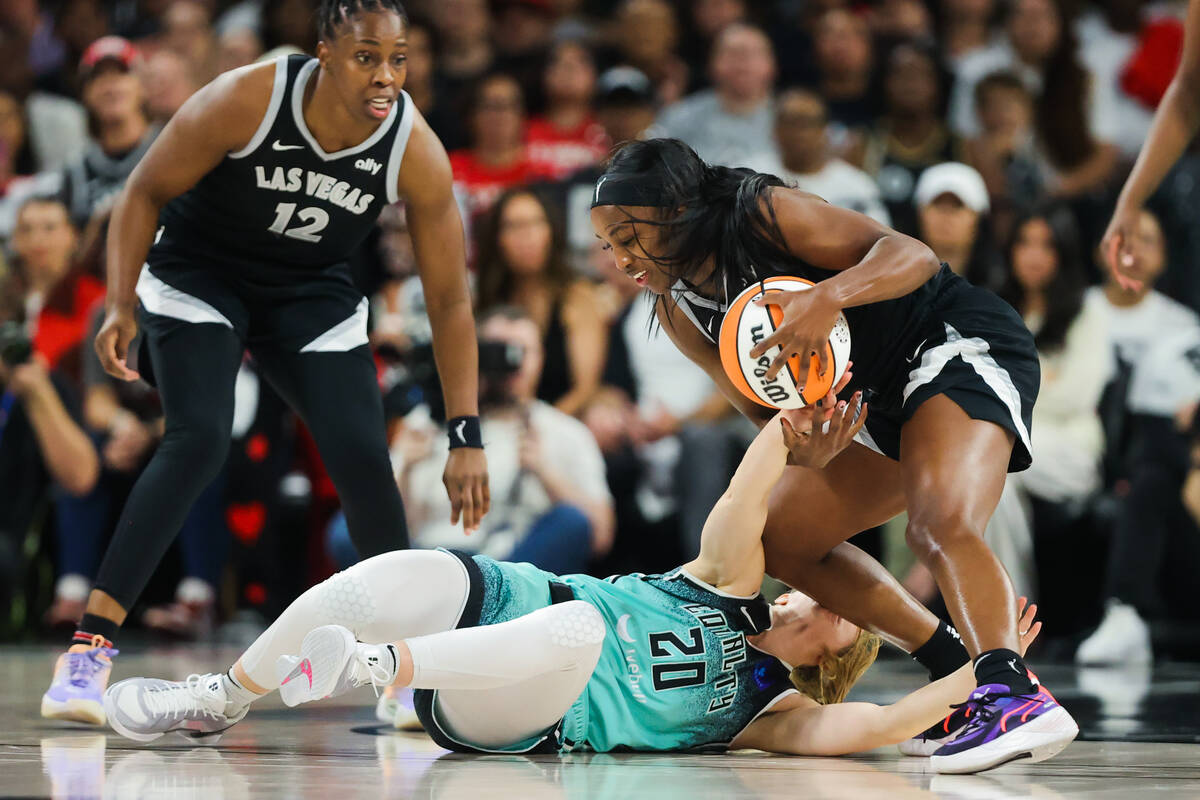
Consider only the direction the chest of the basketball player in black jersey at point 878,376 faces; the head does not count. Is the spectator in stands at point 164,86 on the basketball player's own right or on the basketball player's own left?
on the basketball player's own right

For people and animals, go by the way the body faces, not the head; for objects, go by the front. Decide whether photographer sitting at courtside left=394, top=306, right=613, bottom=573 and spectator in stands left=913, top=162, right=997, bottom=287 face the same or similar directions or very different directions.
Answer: same or similar directions

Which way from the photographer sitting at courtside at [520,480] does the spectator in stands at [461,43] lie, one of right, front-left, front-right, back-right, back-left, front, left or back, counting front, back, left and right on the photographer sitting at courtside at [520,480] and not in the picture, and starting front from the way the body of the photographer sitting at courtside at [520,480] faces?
back

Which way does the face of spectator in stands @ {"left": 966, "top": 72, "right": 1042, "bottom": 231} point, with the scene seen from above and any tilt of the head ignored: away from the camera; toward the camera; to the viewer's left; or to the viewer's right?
toward the camera

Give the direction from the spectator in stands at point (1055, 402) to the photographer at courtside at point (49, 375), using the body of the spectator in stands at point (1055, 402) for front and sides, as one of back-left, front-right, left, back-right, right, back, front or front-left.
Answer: front-right

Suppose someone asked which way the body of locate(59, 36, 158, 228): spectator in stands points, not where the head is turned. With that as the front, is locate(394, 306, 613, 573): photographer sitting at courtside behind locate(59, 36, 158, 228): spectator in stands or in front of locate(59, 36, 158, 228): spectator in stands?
in front

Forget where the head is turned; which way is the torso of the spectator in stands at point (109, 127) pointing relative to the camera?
toward the camera

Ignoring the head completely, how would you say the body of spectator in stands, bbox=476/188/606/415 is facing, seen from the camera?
toward the camera

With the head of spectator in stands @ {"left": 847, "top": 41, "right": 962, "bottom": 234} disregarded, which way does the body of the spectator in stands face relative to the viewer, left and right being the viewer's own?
facing the viewer

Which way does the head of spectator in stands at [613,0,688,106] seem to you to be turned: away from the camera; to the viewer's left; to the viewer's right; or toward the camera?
toward the camera

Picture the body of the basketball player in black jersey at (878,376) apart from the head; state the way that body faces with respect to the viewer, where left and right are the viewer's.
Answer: facing the viewer and to the left of the viewer

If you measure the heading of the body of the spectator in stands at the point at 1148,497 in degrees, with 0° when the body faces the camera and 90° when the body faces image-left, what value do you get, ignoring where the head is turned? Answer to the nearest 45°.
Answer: approximately 45°

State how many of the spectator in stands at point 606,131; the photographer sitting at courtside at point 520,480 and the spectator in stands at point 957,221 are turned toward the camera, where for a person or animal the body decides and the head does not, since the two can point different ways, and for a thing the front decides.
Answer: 3

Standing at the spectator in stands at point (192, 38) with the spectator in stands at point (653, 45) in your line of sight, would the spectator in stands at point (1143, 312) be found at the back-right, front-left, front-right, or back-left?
front-right

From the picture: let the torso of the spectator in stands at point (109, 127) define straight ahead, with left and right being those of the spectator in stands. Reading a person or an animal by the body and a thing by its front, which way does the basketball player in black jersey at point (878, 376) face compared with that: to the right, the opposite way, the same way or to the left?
to the right

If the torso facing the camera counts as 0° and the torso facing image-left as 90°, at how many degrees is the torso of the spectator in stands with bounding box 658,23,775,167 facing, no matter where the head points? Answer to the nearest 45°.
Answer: approximately 0°

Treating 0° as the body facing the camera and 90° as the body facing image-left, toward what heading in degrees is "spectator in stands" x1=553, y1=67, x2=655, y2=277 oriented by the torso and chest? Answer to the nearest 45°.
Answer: approximately 0°

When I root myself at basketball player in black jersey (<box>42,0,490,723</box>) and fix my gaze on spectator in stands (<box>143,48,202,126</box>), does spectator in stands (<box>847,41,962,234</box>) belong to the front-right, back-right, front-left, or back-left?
front-right
